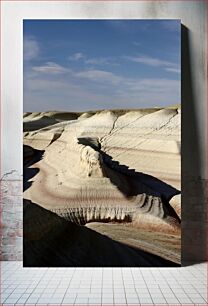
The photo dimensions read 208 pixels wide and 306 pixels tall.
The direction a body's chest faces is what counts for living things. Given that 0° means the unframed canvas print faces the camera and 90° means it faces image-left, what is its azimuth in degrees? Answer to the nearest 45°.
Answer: approximately 0°
